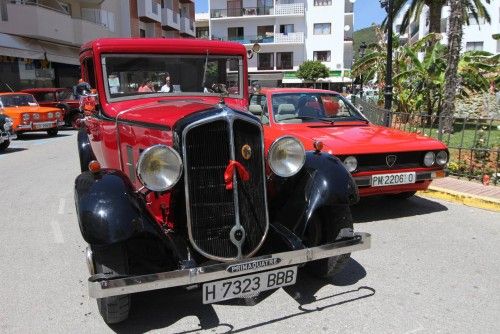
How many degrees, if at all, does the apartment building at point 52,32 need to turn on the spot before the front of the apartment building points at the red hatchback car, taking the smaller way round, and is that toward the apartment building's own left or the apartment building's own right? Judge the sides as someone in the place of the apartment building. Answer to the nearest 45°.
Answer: approximately 45° to the apartment building's own right

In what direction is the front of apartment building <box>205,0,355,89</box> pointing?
toward the camera

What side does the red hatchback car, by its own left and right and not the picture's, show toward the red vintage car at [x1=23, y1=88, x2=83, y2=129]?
back

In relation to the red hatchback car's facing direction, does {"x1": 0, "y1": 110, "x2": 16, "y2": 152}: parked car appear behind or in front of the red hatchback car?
behind

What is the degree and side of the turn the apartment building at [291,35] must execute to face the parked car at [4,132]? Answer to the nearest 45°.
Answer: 0° — it already faces it

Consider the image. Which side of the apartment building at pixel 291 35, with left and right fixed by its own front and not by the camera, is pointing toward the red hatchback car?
front

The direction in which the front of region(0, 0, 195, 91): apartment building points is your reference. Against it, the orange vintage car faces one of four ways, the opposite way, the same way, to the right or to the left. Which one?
the same way

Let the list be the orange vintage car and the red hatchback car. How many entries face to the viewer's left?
0

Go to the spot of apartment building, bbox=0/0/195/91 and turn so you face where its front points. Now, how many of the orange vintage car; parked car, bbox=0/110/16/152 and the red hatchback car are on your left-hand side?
0

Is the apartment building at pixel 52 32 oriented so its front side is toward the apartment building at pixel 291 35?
no

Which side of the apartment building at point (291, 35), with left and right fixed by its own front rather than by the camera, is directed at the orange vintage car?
front

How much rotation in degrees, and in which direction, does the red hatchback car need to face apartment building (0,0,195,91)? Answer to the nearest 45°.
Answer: approximately 180°

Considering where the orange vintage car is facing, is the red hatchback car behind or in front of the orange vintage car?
in front

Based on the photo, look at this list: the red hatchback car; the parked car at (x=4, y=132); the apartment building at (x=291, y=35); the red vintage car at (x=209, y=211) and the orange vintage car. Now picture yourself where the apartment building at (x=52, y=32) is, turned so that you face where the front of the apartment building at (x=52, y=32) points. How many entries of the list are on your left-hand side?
1

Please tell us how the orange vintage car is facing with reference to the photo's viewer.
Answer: facing the viewer and to the right of the viewer

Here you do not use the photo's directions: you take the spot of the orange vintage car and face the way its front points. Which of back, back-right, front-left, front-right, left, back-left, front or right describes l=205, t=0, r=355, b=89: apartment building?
left

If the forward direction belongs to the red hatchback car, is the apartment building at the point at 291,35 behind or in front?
behind

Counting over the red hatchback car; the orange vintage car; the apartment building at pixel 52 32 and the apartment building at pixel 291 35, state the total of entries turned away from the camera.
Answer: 0
